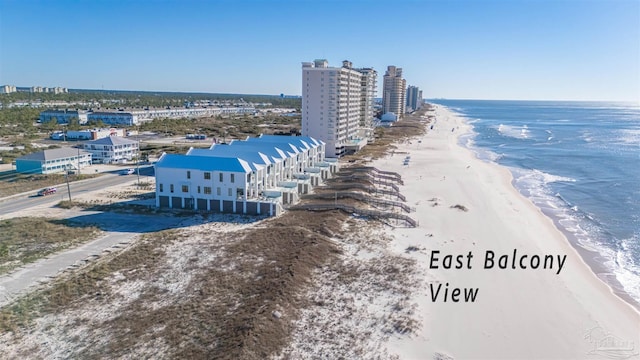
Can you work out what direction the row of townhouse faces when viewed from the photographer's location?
facing the viewer and to the right of the viewer
